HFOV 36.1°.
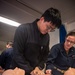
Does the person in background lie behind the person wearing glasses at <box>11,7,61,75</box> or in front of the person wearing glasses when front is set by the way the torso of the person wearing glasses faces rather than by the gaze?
behind

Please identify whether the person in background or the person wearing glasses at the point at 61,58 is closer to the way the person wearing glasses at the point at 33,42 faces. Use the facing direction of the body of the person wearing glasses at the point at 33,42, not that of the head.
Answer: the person wearing glasses

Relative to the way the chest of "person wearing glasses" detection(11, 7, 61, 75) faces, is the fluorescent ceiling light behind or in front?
behind

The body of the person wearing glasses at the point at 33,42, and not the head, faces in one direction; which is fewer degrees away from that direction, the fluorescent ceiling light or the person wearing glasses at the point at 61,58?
the person wearing glasses

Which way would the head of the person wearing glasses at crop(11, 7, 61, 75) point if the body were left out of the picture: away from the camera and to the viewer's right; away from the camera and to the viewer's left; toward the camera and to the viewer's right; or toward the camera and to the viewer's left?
toward the camera and to the viewer's right

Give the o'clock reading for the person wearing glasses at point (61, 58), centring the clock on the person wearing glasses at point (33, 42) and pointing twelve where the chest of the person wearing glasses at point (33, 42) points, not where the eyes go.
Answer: the person wearing glasses at point (61, 58) is roughly at 9 o'clock from the person wearing glasses at point (33, 42).

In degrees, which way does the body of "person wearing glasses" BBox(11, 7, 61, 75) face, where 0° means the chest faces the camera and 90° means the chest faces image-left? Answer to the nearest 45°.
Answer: approximately 315°
